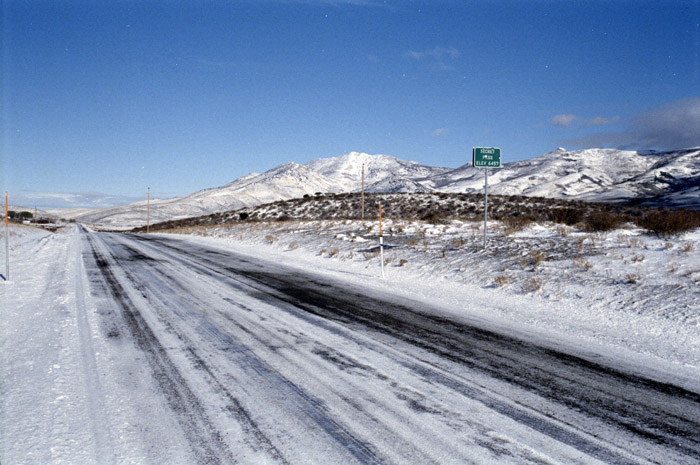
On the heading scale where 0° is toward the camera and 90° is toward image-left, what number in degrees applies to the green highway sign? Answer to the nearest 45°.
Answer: approximately 0°

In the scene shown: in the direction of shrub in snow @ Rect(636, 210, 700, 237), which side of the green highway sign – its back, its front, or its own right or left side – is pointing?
left
